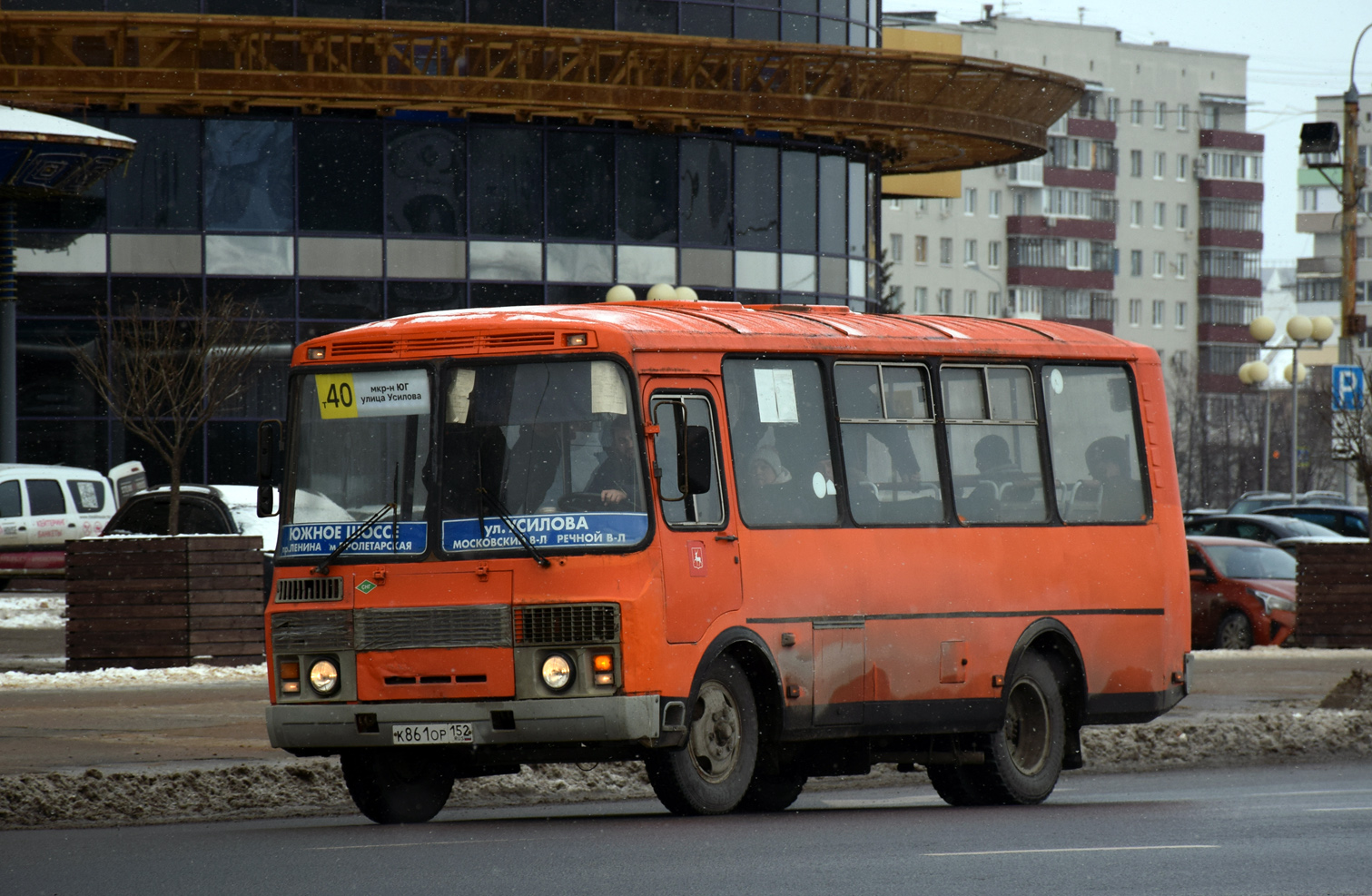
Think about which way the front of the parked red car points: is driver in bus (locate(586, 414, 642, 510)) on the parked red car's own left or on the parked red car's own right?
on the parked red car's own right

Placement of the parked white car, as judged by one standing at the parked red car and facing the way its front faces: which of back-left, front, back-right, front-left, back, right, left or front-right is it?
back-right

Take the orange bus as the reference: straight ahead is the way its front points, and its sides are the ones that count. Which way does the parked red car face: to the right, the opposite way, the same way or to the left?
to the left

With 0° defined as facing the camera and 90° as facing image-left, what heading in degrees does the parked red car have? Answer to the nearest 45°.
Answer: approximately 315°

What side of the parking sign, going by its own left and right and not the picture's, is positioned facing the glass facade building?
right
